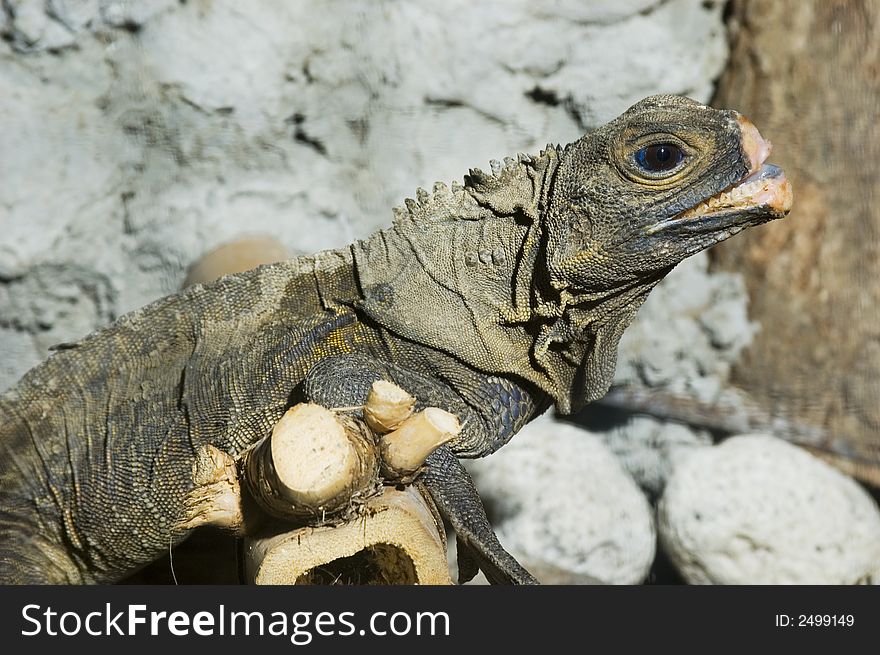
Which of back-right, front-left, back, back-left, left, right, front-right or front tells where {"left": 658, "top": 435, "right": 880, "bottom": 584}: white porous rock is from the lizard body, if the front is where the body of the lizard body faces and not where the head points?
front-left

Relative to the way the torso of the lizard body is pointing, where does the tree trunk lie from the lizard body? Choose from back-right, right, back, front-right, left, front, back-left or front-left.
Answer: front-left

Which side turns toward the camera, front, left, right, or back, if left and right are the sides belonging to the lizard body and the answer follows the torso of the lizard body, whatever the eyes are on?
right
